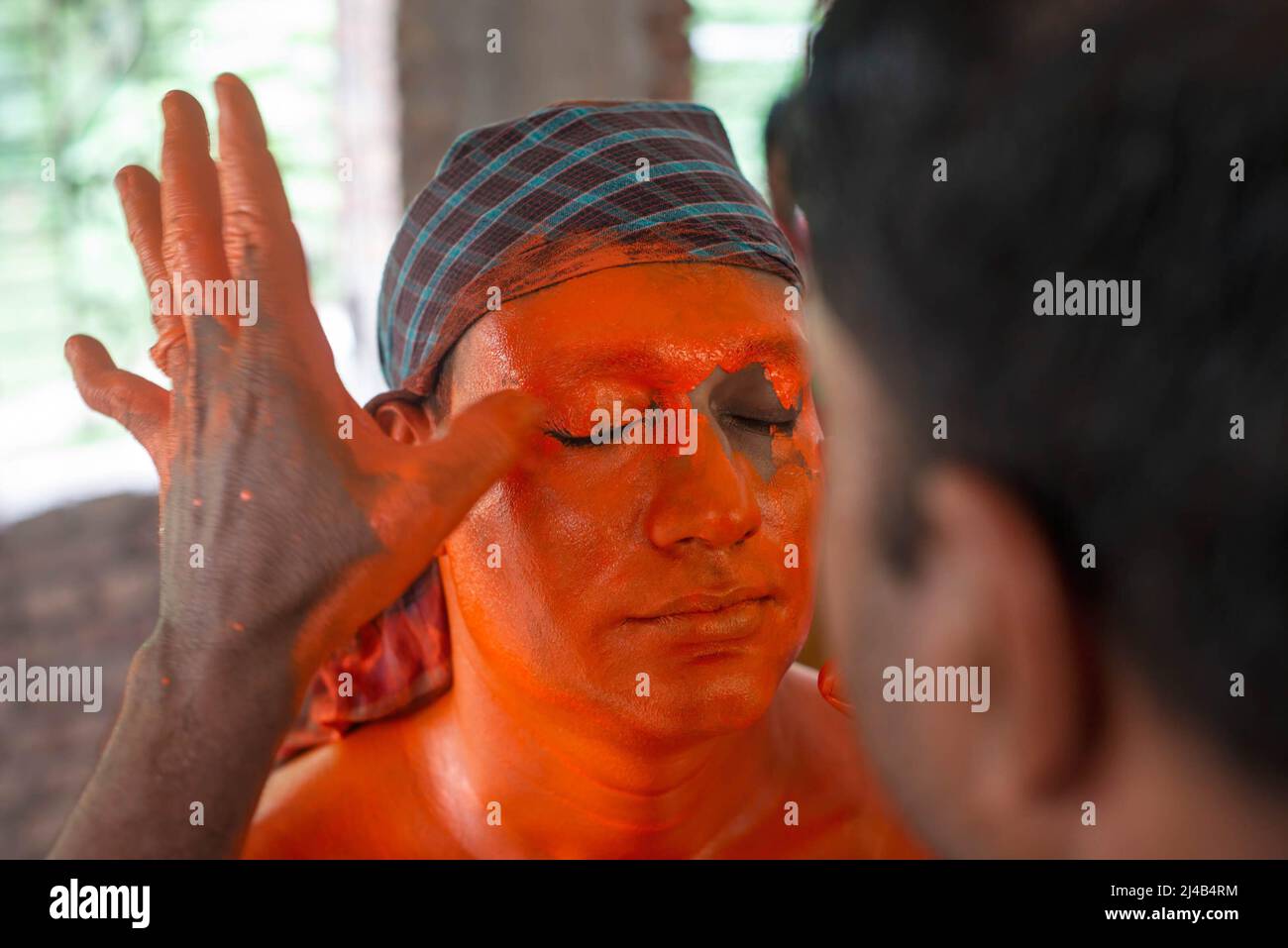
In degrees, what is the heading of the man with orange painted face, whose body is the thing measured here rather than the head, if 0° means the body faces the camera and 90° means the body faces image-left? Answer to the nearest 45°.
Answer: approximately 315°
